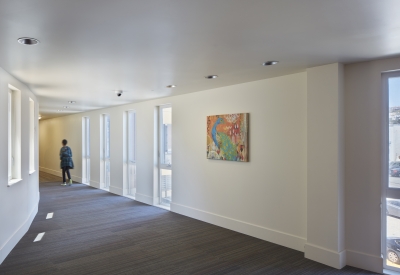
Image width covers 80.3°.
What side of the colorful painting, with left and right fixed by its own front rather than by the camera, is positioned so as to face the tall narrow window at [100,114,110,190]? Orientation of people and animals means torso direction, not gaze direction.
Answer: right

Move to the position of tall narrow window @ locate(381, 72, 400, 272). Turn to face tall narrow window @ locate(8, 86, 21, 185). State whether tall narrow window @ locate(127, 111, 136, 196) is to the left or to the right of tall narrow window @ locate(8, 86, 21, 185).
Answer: right

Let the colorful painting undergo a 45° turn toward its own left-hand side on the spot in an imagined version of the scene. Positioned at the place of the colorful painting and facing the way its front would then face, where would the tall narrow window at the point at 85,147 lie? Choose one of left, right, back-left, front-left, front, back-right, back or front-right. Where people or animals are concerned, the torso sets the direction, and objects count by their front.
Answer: back-right

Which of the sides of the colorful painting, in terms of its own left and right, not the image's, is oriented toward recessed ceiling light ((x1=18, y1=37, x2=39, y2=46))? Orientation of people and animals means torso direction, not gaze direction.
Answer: front

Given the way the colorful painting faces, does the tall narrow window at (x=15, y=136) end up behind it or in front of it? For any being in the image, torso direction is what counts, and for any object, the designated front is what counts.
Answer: in front

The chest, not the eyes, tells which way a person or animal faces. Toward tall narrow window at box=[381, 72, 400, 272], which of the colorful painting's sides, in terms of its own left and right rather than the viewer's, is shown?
left

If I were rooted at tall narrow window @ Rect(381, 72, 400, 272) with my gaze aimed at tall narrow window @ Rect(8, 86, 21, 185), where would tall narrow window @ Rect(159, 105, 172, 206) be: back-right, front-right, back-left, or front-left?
front-right

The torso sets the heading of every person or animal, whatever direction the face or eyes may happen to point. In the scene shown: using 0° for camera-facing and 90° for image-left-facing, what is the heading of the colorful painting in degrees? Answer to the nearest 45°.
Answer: approximately 45°

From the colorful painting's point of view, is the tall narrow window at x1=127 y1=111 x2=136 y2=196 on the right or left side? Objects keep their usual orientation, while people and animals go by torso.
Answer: on its right

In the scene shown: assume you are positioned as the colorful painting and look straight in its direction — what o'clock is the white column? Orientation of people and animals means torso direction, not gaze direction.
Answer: The white column is roughly at 9 o'clock from the colorful painting.
